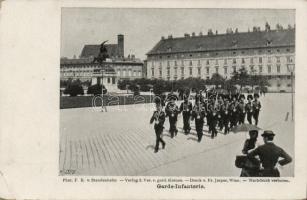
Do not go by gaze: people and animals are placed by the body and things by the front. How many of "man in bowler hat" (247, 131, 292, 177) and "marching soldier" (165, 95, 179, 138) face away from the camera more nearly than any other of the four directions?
1

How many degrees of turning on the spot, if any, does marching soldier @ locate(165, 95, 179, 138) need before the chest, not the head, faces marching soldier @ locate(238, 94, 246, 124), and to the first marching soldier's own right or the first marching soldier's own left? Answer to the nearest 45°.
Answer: approximately 90° to the first marching soldier's own left

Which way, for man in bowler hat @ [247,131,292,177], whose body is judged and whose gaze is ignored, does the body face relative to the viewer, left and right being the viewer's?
facing away from the viewer

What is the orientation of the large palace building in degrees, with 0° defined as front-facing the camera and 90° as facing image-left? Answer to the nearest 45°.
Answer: approximately 45°

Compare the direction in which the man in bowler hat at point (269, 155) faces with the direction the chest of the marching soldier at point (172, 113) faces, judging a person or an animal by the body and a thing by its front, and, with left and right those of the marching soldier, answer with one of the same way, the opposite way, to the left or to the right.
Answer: the opposite way

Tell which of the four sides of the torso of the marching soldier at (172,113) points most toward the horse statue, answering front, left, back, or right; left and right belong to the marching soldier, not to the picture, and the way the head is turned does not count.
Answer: right
